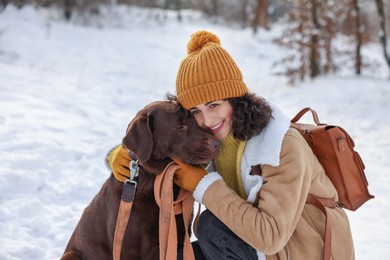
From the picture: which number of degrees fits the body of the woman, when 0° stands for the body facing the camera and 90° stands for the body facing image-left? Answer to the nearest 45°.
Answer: approximately 45°
